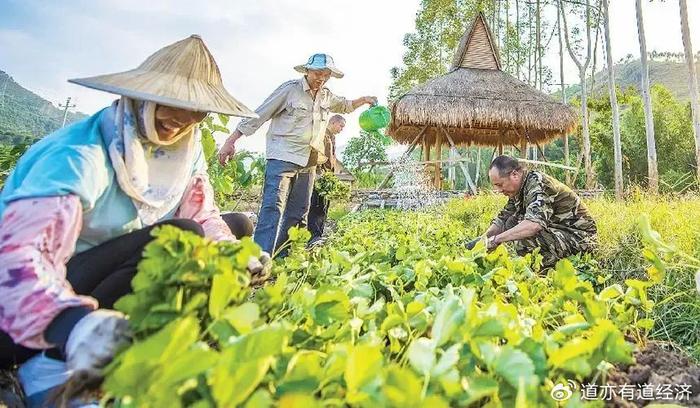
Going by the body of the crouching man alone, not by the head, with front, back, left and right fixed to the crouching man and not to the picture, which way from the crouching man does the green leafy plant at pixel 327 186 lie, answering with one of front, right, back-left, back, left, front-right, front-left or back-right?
front-right

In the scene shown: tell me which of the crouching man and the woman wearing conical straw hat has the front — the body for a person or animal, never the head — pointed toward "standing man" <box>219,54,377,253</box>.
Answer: the crouching man

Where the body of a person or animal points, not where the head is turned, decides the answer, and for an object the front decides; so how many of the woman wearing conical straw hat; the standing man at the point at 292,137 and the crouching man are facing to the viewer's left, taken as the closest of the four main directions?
1

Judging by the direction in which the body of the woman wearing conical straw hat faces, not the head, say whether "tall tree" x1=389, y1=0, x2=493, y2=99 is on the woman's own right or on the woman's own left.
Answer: on the woman's own left

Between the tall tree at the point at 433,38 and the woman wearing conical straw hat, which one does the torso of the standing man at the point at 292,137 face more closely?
the woman wearing conical straw hat

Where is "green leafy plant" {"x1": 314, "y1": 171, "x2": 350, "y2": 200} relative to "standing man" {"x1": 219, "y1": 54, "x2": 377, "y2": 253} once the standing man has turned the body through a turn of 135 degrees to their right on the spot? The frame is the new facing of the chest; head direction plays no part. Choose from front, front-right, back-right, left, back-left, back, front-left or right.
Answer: right

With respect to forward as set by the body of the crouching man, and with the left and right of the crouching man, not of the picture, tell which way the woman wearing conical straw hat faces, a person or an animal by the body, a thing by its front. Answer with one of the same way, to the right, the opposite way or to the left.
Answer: the opposite way

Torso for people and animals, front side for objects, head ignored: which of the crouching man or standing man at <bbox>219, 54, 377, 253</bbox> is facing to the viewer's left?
the crouching man

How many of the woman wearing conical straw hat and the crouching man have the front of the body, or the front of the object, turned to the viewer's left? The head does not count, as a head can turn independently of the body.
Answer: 1

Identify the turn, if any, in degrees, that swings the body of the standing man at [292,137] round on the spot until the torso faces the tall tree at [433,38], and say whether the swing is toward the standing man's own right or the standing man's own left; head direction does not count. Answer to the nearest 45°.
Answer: approximately 135° to the standing man's own left

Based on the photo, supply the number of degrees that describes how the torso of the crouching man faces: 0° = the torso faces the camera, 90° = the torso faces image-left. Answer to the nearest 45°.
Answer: approximately 90°

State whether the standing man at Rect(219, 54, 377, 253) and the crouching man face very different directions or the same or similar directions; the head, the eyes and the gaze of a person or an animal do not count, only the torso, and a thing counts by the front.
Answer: very different directions

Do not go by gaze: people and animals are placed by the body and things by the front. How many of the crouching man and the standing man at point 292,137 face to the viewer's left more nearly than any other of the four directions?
1

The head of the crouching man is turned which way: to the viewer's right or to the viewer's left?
to the viewer's left
